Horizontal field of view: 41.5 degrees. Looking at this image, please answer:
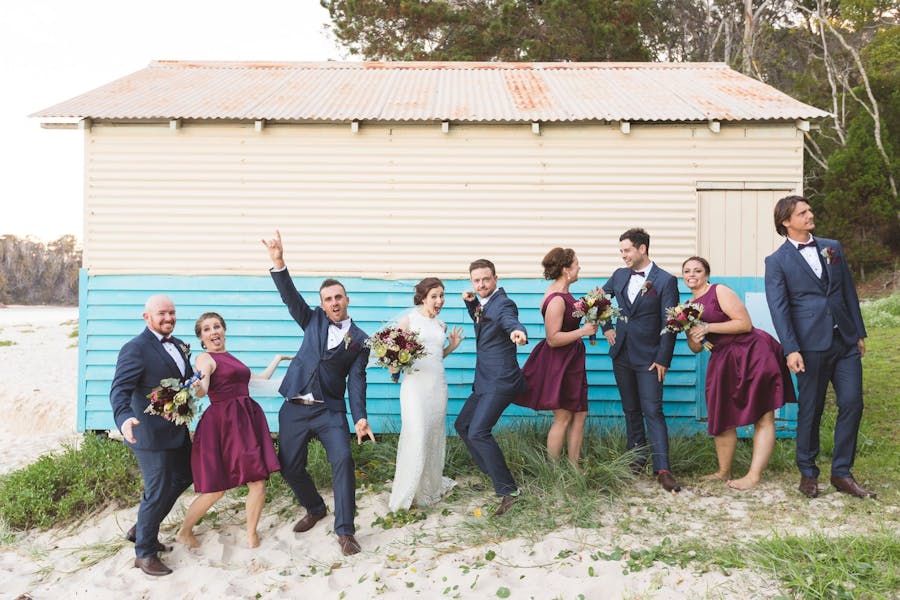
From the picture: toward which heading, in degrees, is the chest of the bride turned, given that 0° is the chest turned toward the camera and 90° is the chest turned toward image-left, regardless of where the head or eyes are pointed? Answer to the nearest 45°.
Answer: approximately 315°

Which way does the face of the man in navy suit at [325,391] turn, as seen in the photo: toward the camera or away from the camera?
toward the camera

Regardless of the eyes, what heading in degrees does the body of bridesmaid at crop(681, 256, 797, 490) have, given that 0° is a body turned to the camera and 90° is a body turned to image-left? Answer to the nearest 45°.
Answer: approximately 45°

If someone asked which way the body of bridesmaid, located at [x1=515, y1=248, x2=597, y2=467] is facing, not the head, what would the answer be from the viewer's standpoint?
to the viewer's right

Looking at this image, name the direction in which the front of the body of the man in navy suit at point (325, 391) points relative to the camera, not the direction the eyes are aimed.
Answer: toward the camera

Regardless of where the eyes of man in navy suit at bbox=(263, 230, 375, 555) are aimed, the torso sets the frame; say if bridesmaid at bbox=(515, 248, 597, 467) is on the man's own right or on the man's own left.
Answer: on the man's own left

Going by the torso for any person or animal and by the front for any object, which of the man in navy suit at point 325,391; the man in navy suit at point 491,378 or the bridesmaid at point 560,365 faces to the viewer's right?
the bridesmaid

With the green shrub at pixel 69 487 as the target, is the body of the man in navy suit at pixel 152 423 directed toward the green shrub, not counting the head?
no

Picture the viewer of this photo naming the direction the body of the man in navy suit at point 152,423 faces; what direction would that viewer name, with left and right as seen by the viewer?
facing the viewer and to the right of the viewer

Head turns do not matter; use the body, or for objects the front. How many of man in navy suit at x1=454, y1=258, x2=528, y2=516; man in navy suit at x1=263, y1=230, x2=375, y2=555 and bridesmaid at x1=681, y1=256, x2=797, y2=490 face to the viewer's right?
0

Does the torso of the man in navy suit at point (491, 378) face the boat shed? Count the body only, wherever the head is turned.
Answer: no
